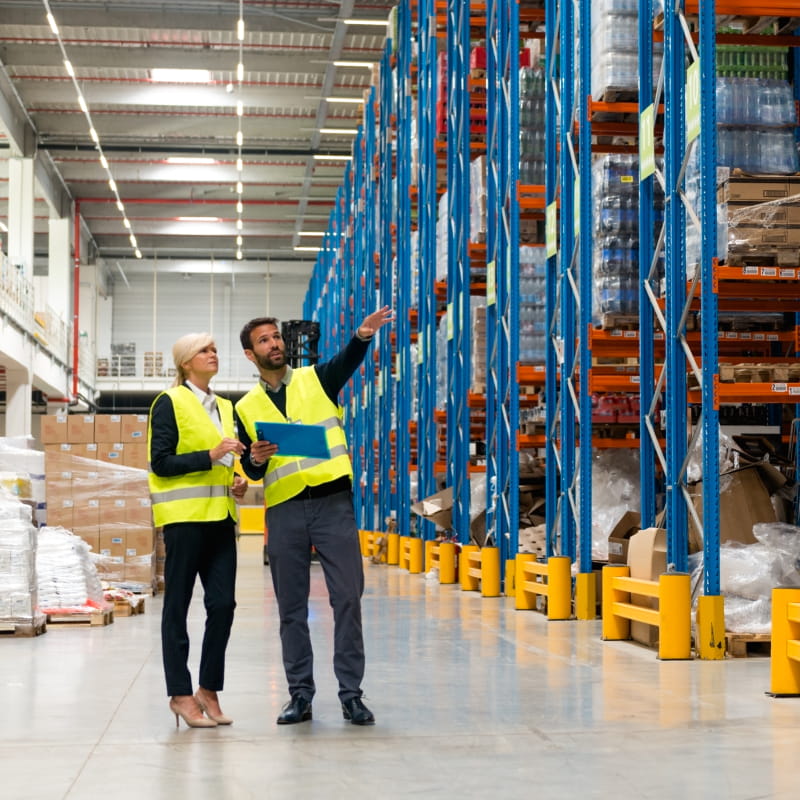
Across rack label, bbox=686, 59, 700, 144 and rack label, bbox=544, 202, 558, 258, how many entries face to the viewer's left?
2

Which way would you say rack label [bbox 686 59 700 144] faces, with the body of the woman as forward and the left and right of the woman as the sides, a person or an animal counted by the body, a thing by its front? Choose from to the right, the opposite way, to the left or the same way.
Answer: the opposite way

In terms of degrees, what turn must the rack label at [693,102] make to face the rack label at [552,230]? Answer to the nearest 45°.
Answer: approximately 90° to its right

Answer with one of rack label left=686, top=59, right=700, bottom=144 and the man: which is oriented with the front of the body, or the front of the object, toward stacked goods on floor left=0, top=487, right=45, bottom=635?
the rack label

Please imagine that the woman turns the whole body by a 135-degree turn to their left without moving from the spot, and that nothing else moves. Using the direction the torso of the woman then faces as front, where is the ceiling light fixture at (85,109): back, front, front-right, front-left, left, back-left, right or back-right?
front

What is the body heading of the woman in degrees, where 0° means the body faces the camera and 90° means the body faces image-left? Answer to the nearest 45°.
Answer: approximately 315°

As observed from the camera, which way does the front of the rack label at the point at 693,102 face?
facing to the left of the viewer

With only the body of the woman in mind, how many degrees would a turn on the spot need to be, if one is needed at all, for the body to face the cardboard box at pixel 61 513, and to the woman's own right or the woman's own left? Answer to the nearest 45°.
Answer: approximately 135° to the woman's own left

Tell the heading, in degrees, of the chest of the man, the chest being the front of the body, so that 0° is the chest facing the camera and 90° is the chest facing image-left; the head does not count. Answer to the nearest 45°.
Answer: approximately 0°
